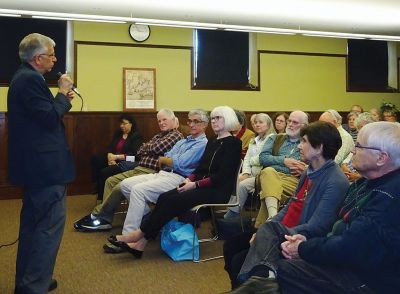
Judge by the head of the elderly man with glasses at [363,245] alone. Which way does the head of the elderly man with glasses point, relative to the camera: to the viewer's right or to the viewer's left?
to the viewer's left

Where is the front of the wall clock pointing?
toward the camera

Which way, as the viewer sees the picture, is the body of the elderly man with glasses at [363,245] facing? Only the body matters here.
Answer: to the viewer's left

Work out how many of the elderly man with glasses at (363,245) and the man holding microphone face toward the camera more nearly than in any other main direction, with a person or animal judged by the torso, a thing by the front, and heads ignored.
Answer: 0

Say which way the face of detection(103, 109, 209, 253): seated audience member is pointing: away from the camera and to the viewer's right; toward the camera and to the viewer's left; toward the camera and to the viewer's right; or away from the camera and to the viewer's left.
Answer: toward the camera and to the viewer's left

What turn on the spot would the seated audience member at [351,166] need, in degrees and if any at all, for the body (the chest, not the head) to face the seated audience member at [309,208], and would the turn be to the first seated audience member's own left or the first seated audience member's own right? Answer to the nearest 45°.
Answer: approximately 45° to the first seated audience member's own left

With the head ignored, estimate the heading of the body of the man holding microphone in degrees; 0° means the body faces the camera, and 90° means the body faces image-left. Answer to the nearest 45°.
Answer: approximately 270°

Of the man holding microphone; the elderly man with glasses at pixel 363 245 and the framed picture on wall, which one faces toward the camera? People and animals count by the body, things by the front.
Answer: the framed picture on wall

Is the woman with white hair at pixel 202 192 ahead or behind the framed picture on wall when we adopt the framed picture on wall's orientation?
ahead

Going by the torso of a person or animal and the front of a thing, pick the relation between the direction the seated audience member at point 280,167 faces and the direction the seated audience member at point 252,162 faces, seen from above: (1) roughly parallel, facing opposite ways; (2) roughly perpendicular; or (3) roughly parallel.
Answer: roughly parallel

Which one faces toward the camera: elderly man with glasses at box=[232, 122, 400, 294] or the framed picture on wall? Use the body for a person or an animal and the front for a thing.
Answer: the framed picture on wall

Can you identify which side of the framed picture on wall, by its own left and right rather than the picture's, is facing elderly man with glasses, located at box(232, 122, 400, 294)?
front

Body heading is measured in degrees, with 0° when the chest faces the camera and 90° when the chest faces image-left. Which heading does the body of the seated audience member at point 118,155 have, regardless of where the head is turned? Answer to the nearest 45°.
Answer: approximately 45°

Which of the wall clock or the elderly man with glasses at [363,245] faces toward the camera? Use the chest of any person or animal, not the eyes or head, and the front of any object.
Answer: the wall clock

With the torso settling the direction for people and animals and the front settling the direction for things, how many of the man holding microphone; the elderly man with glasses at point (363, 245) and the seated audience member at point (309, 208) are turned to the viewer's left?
2

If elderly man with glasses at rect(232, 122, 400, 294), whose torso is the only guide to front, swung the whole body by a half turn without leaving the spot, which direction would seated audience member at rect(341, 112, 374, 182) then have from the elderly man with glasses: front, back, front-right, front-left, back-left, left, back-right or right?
left

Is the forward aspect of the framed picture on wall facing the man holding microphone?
yes

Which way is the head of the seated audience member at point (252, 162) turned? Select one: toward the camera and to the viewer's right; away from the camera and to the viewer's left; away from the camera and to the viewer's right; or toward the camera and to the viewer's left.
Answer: toward the camera and to the viewer's left
